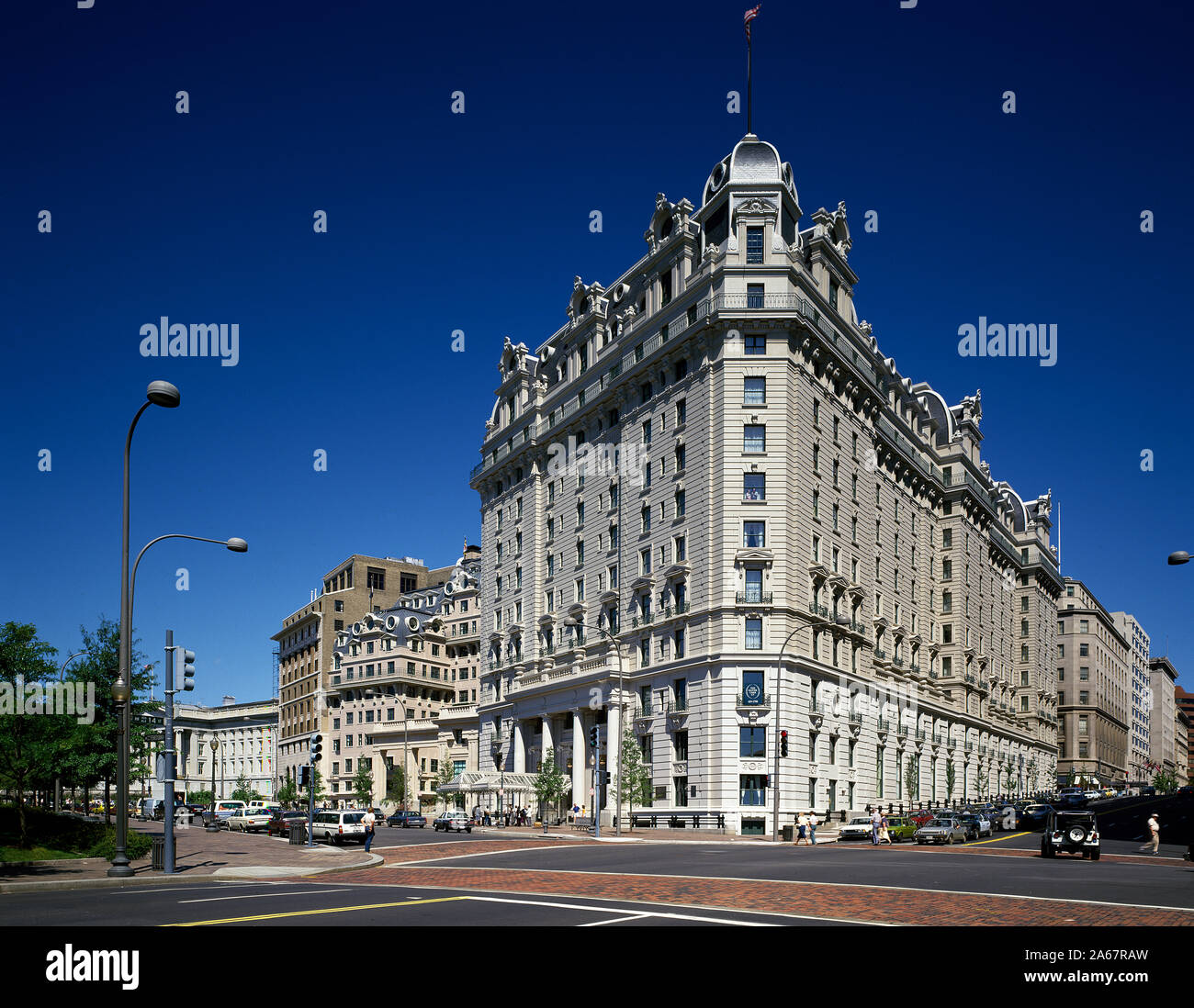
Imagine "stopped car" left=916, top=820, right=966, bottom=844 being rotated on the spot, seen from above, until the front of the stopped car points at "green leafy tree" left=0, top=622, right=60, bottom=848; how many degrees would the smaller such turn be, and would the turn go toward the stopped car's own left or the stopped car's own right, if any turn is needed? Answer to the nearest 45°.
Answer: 0° — it already faces it

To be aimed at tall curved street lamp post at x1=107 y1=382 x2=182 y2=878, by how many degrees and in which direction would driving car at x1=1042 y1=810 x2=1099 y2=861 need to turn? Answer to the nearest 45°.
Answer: approximately 135° to its left

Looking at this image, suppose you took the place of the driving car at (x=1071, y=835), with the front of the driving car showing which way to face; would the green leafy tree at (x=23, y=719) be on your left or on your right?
on your left

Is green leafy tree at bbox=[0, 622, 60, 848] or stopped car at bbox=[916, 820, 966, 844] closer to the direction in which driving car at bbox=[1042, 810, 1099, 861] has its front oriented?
the stopped car

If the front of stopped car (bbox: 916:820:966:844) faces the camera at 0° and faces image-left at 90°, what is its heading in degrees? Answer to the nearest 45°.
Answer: approximately 45°

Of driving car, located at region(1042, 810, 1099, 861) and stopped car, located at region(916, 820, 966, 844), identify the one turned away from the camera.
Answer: driving car, located at region(1042, 810, 1099, 861)

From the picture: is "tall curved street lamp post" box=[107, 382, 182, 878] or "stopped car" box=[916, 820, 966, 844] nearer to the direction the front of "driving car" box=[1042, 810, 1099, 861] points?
the stopped car

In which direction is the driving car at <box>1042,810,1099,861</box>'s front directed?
away from the camera

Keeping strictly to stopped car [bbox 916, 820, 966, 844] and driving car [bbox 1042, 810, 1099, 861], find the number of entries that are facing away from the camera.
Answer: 1
